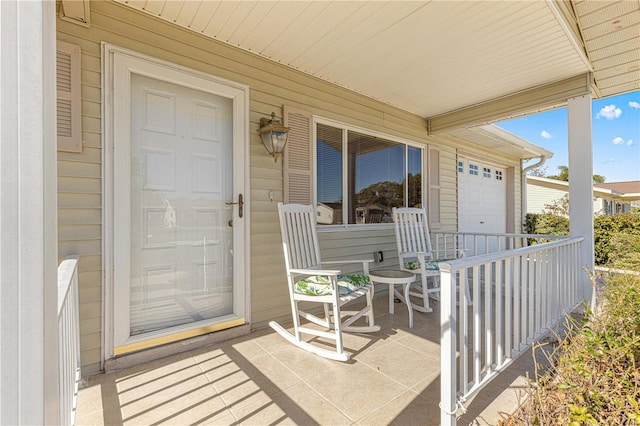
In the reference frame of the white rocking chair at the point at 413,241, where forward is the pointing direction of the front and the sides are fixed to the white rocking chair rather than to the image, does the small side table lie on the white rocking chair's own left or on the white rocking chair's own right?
on the white rocking chair's own right

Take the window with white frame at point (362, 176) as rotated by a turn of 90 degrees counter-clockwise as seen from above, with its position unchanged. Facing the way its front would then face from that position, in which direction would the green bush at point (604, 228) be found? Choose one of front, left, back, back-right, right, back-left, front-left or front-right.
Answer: front

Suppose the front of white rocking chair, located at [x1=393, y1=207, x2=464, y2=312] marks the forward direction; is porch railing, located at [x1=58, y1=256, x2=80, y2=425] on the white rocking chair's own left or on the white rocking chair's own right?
on the white rocking chair's own right

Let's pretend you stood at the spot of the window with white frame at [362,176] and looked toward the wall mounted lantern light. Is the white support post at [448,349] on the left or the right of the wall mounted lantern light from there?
left

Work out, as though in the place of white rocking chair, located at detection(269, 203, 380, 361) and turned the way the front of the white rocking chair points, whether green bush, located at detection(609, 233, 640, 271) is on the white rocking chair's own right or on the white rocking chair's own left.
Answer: on the white rocking chair's own left

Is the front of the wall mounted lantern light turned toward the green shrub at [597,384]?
yes

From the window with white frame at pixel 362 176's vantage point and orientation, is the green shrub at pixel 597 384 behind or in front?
in front

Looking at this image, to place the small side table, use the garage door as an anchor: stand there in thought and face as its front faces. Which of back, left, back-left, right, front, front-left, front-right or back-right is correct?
front-right

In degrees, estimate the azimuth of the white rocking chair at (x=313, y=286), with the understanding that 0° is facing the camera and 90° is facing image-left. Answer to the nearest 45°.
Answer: approximately 315°

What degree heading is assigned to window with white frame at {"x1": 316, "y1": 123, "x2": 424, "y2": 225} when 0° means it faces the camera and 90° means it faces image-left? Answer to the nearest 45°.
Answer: approximately 315°

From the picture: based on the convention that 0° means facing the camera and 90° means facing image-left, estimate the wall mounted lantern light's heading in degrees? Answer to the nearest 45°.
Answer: approximately 315°
